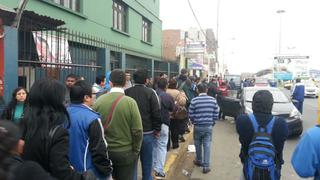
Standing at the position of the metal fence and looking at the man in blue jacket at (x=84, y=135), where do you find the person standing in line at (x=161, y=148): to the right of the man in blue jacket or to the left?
left

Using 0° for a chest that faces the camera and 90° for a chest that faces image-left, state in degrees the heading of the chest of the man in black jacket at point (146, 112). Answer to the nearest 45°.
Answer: approximately 180°

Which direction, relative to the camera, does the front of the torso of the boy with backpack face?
away from the camera

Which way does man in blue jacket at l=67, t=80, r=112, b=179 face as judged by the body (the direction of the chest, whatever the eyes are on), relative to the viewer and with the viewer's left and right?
facing away from the viewer and to the right of the viewer

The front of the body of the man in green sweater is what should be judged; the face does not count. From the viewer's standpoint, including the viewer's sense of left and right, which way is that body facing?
facing away from the viewer

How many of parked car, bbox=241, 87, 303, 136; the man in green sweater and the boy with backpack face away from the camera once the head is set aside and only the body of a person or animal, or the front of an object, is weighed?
2

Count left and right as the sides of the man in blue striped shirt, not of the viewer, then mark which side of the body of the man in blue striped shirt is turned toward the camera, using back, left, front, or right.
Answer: back

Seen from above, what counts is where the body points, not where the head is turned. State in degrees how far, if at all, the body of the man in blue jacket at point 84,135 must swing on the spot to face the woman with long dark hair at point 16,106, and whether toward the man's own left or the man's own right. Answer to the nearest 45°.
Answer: approximately 90° to the man's own left

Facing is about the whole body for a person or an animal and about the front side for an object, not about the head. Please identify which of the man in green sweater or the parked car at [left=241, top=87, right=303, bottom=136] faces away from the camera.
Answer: the man in green sweater

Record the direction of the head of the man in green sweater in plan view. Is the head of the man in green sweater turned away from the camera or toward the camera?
away from the camera

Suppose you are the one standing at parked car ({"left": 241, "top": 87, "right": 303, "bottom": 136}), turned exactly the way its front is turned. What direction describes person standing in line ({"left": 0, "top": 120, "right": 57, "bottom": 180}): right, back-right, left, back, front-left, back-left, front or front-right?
front-right
